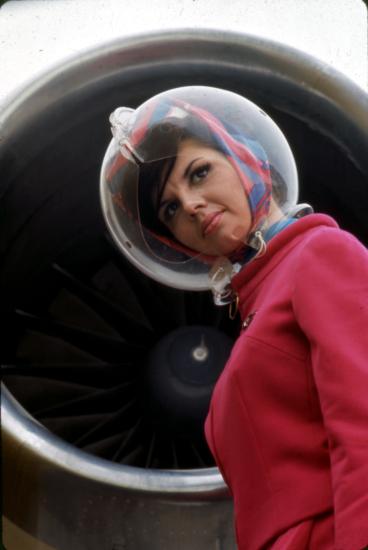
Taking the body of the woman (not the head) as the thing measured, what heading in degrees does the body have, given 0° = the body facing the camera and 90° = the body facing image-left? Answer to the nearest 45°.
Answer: approximately 45°

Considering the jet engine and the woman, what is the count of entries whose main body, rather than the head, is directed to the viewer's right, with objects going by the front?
0

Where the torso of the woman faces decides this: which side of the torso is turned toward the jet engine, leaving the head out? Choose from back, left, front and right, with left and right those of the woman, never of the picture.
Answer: right

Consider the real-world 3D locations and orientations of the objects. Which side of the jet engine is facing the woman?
front

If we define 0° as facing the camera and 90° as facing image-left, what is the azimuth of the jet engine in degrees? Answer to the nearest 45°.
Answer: approximately 0°
